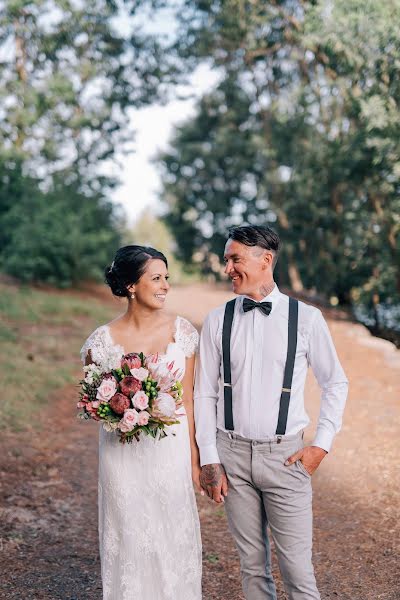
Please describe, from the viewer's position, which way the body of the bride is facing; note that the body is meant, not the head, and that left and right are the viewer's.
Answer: facing the viewer

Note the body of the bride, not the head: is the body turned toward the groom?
no

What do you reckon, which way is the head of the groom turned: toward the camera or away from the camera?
toward the camera
